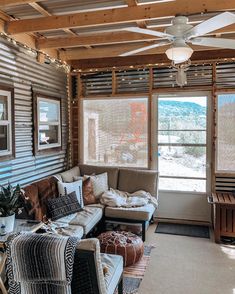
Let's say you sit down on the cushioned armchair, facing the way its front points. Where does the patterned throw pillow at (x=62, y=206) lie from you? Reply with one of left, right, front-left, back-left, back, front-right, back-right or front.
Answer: front-left

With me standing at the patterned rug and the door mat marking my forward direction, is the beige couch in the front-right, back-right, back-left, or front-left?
front-left

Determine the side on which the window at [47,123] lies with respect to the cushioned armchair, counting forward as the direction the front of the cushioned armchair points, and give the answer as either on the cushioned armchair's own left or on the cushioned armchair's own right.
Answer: on the cushioned armchair's own left

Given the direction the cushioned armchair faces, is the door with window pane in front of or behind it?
in front

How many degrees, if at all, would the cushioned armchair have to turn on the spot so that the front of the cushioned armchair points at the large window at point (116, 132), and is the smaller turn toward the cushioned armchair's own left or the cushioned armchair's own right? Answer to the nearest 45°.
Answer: approximately 45° to the cushioned armchair's own left

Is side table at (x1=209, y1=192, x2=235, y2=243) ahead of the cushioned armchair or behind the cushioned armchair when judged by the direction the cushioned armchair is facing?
ahead

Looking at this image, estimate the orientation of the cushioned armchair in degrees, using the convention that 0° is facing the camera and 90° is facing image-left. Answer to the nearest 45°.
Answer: approximately 225°

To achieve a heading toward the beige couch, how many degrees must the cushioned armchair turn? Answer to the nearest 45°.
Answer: approximately 45° to its left

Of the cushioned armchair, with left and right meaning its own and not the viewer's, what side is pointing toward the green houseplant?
left

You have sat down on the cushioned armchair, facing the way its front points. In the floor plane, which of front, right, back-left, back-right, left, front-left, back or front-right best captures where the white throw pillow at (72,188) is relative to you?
front-left

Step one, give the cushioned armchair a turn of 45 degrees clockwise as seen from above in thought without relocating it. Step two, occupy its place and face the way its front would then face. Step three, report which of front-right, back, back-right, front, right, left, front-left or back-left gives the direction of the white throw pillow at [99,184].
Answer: left

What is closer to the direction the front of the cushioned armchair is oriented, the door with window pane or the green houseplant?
the door with window pane

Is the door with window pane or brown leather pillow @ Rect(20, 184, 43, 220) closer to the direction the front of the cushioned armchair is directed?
the door with window pane
